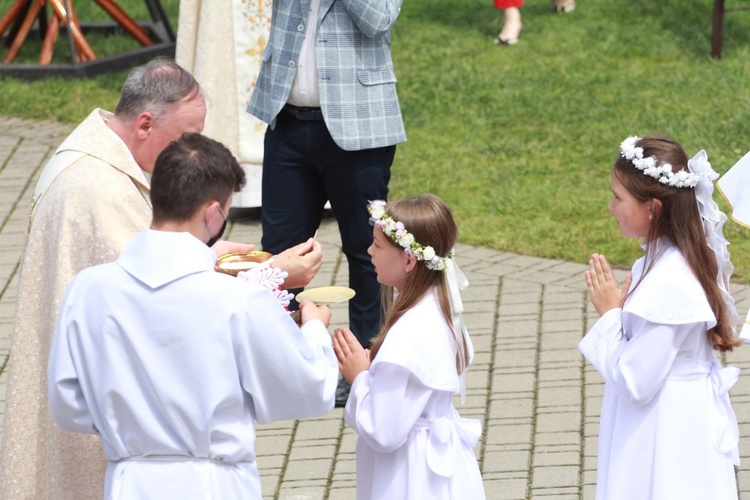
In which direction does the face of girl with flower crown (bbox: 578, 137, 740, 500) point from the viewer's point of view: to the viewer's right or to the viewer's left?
to the viewer's left

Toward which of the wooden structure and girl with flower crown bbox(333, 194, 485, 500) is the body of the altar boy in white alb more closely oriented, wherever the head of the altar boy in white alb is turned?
the girl with flower crown

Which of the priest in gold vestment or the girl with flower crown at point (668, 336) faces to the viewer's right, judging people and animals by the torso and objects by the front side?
the priest in gold vestment

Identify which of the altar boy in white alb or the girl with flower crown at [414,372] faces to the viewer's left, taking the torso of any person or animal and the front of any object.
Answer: the girl with flower crown

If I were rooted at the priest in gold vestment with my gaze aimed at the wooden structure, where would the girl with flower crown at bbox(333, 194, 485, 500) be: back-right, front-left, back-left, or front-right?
back-right

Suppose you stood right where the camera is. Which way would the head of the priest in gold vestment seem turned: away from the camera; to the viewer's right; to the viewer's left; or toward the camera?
to the viewer's right

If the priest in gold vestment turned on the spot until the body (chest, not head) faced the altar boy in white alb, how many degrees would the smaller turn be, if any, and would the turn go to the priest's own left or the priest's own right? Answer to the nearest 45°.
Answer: approximately 90° to the priest's own right

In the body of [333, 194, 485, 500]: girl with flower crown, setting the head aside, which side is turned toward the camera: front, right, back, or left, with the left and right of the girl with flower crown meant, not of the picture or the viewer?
left

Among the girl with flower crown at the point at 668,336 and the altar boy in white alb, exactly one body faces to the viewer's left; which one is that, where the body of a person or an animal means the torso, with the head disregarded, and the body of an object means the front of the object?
the girl with flower crown

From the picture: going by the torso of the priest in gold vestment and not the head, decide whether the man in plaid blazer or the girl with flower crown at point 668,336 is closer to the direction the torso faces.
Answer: the girl with flower crown

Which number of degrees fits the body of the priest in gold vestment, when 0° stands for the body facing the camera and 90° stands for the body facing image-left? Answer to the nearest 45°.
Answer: approximately 270°

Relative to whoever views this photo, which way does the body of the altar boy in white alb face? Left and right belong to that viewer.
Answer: facing away from the viewer and to the right of the viewer

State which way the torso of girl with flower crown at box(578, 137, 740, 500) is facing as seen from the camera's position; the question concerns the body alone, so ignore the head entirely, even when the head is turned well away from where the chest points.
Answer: to the viewer's left
